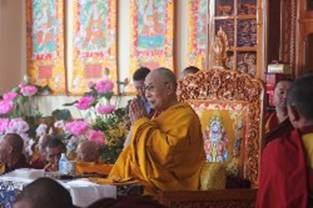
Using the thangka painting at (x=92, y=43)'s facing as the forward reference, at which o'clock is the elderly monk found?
The elderly monk is roughly at 12 o'clock from the thangka painting.

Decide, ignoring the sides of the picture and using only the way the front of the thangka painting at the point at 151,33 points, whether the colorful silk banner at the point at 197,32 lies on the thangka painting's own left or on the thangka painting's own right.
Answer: on the thangka painting's own left

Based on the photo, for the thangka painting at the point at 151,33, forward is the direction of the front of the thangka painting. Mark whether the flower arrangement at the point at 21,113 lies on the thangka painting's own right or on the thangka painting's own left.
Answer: on the thangka painting's own right

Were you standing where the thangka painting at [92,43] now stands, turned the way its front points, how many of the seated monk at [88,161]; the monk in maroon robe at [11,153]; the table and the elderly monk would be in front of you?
4

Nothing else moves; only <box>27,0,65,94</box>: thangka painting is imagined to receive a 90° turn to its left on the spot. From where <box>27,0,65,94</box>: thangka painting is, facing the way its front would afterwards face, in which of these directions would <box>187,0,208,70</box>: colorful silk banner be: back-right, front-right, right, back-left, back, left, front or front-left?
front-right

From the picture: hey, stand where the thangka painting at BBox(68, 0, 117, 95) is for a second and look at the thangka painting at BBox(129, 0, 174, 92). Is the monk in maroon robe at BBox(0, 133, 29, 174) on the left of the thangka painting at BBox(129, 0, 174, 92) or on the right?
right

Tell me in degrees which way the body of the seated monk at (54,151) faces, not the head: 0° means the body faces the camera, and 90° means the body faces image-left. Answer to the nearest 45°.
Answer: approximately 45°

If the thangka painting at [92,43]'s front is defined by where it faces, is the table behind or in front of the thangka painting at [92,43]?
in front

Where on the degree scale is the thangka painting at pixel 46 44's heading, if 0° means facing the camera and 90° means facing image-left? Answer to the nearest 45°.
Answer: approximately 0°

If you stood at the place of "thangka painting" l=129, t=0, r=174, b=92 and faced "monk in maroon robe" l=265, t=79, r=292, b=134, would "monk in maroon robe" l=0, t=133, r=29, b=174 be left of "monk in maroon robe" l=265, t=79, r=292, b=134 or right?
right

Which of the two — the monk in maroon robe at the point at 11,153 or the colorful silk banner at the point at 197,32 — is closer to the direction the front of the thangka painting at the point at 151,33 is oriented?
the monk in maroon robe

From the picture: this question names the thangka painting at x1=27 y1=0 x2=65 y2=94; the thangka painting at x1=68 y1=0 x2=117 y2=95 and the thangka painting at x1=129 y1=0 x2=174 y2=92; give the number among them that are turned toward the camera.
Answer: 3

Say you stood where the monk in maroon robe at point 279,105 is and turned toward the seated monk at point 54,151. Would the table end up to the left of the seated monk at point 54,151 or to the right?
left
